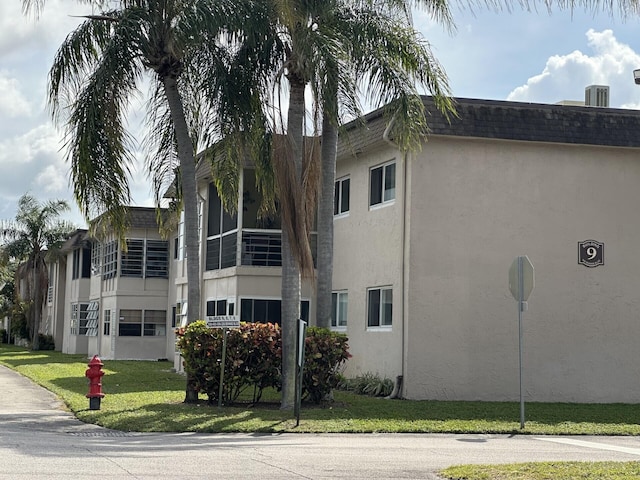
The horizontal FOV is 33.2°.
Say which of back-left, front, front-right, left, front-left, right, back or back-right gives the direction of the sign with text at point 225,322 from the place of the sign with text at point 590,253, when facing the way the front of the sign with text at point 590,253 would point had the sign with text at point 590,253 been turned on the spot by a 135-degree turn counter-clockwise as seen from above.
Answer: back

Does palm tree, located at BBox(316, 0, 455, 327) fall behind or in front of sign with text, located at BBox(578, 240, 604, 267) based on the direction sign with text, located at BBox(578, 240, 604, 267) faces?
in front

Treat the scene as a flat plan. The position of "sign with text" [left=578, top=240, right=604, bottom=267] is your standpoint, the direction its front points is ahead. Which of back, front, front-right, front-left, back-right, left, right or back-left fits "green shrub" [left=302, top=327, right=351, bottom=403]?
front-right

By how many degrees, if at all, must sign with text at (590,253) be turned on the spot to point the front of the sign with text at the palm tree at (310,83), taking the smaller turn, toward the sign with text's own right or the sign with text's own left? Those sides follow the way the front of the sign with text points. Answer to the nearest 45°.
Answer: approximately 45° to the sign with text's own right

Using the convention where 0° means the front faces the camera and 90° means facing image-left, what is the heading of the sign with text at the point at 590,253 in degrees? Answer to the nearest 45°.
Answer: approximately 0°

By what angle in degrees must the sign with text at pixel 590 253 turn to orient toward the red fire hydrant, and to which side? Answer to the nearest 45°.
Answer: approximately 45° to its right

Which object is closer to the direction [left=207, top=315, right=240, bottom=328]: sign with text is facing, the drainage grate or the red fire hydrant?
the drainage grate
